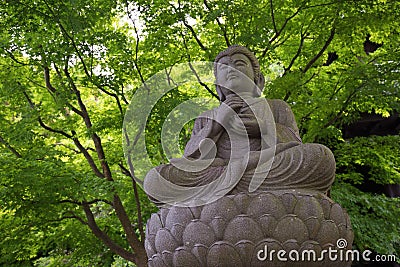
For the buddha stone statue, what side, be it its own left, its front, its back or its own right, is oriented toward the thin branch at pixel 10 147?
right

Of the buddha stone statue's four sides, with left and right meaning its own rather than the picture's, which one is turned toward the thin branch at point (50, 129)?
right

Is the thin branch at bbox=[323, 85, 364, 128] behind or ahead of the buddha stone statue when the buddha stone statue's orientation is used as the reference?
behind

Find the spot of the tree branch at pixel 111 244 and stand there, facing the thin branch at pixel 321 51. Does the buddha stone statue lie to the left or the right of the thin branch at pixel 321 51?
right

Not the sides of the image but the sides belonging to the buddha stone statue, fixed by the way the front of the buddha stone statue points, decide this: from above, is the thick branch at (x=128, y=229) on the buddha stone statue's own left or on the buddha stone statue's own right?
on the buddha stone statue's own right

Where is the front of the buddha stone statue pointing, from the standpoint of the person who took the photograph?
facing the viewer and to the left of the viewer

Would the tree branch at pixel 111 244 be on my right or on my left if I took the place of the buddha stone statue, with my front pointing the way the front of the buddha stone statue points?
on my right
